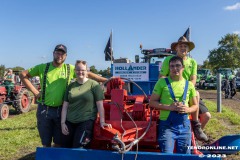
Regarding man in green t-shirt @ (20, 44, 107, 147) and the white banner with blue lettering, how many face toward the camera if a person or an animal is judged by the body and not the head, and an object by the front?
2

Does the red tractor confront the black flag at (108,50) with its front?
no

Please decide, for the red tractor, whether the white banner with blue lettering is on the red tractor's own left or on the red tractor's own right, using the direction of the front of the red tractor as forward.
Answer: on the red tractor's own left

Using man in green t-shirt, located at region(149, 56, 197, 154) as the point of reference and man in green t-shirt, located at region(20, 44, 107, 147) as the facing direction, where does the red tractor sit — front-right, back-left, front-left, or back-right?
front-right

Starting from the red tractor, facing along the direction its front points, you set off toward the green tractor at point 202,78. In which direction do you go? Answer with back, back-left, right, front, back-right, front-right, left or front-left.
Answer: back

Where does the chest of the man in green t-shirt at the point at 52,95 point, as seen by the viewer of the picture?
toward the camera

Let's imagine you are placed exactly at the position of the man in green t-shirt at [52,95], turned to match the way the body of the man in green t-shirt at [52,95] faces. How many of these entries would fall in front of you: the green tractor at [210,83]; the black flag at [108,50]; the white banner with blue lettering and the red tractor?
0

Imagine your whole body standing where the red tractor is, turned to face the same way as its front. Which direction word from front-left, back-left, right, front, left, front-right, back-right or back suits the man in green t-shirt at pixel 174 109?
front-left

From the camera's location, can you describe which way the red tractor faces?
facing the viewer and to the left of the viewer

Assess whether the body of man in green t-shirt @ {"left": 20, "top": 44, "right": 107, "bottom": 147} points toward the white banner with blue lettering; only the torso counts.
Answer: no

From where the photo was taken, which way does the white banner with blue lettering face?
toward the camera

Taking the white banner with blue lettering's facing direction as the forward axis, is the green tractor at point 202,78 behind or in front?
behind

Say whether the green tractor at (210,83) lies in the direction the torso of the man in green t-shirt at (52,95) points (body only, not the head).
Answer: no

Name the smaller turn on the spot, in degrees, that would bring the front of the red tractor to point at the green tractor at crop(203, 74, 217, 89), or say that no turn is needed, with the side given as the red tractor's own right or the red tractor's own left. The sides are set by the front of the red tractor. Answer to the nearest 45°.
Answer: approximately 180°
